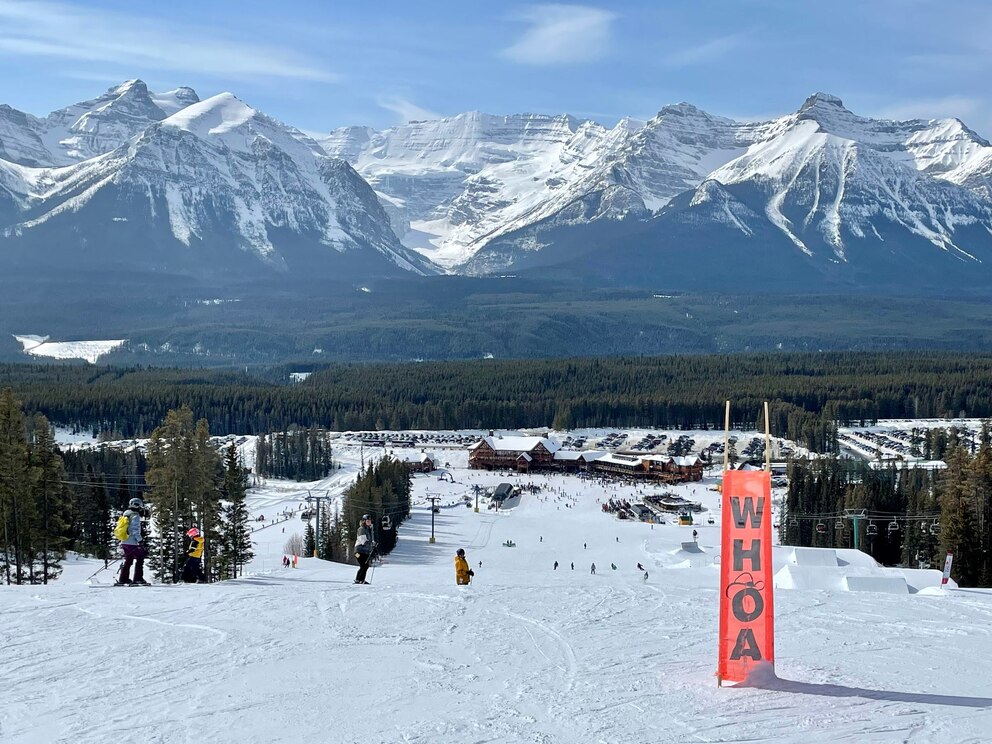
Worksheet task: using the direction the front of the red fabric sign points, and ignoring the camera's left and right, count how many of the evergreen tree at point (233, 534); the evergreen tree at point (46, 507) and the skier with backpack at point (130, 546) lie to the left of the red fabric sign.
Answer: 0

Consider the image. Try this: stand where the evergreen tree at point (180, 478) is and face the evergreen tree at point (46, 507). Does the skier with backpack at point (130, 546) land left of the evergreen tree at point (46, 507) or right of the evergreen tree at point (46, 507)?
left

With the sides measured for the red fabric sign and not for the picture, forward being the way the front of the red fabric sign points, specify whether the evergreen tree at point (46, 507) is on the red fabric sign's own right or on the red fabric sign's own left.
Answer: on the red fabric sign's own right

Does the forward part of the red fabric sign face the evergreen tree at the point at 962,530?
no

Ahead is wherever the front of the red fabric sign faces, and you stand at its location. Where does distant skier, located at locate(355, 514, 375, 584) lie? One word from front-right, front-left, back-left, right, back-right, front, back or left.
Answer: back-right

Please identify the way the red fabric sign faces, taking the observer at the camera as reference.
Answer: facing the viewer

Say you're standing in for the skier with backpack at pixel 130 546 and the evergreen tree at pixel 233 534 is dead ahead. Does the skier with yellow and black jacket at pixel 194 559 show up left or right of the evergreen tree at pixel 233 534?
right

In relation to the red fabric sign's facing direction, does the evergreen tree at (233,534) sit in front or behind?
behind

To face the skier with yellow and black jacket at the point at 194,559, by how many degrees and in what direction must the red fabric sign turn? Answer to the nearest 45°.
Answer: approximately 135° to its right

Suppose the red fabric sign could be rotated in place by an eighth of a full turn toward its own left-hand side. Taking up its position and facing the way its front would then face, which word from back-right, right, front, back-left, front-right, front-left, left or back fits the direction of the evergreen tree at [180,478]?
back

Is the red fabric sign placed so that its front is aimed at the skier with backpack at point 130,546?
no

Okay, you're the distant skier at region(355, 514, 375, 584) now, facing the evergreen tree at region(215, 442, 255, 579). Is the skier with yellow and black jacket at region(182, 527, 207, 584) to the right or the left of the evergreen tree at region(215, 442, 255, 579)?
left

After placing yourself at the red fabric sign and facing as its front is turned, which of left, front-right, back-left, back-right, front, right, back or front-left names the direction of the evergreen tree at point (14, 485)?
back-right
